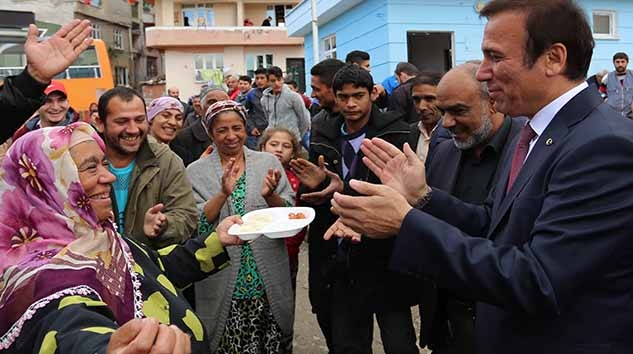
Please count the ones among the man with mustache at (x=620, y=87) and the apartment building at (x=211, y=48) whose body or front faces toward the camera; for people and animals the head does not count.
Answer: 2

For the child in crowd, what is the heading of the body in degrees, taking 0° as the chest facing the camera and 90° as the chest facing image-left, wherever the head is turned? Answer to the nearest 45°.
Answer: approximately 0°

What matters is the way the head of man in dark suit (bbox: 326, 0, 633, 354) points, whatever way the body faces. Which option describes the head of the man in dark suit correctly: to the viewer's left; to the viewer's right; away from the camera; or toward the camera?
to the viewer's left

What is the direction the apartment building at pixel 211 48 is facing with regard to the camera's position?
facing the viewer

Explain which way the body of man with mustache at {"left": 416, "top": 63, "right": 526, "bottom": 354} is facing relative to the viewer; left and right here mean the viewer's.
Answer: facing the viewer and to the left of the viewer

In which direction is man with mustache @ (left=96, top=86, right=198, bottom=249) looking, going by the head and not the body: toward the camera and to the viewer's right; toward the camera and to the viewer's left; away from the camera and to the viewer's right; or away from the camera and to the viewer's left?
toward the camera and to the viewer's right

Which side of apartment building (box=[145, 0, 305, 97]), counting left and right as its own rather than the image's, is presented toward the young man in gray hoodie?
front

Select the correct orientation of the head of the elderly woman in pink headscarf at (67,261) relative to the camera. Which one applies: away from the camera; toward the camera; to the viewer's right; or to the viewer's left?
to the viewer's right

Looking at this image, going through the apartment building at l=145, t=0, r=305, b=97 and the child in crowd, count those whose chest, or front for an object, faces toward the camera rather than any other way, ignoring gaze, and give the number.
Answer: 2

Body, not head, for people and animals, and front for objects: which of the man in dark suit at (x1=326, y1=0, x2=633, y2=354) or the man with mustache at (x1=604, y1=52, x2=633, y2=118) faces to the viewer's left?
the man in dark suit

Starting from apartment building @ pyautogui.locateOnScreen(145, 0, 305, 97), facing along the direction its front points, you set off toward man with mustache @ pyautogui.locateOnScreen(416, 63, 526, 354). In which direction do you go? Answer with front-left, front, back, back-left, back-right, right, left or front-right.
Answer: front

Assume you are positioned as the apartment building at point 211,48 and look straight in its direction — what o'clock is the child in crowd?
The child in crowd is roughly at 12 o'clock from the apartment building.

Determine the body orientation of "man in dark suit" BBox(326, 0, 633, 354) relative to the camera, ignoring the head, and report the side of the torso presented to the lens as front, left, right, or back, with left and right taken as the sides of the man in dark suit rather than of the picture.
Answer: left
